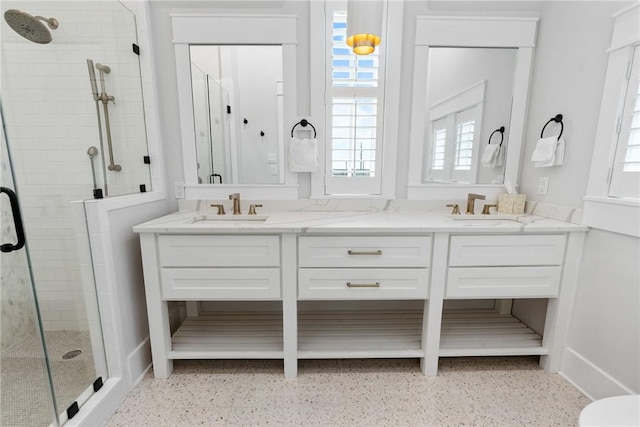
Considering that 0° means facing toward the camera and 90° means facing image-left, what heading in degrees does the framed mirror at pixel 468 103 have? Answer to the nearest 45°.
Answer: approximately 0°

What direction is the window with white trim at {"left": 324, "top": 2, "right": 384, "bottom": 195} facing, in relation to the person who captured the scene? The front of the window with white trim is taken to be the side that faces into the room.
facing the viewer

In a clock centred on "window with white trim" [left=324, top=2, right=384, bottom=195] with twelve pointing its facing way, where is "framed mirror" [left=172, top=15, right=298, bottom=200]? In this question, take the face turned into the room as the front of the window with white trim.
The framed mirror is roughly at 3 o'clock from the window with white trim.

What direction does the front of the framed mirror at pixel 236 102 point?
toward the camera

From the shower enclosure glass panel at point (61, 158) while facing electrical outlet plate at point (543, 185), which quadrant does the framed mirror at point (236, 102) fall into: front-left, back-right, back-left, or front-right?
front-left

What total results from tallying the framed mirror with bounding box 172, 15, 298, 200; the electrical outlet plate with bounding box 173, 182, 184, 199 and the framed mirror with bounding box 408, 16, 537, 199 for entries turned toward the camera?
3

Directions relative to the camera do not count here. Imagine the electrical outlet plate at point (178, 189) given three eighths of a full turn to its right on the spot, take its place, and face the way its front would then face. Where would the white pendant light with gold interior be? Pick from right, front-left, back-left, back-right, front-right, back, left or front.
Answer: back

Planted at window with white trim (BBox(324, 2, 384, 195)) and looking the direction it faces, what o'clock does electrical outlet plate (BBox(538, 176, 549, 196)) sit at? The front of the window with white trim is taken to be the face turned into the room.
The electrical outlet plate is roughly at 9 o'clock from the window with white trim.

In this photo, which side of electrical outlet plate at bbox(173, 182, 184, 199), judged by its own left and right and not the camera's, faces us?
front

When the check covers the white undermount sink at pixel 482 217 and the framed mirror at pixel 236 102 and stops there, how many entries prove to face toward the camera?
2

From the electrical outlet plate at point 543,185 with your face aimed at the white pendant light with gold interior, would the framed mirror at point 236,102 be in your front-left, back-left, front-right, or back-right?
front-right

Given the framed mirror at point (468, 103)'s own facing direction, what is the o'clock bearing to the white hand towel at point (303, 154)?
The white hand towel is roughly at 2 o'clock from the framed mirror.

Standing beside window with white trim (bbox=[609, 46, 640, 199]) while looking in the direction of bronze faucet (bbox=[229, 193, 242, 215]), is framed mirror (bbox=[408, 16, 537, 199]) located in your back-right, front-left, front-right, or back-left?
front-right
